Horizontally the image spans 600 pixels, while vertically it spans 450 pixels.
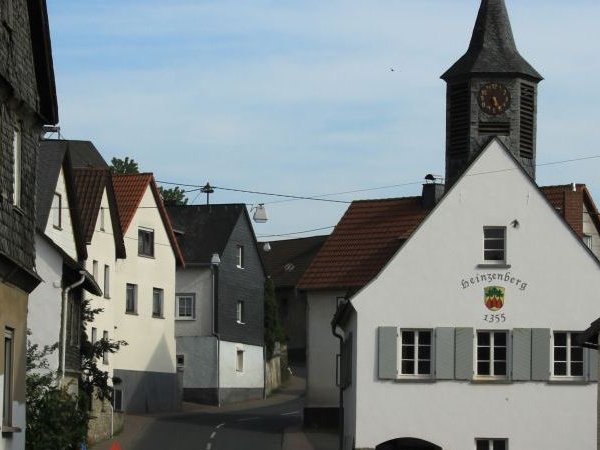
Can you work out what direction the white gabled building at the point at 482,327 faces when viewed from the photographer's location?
facing the viewer
